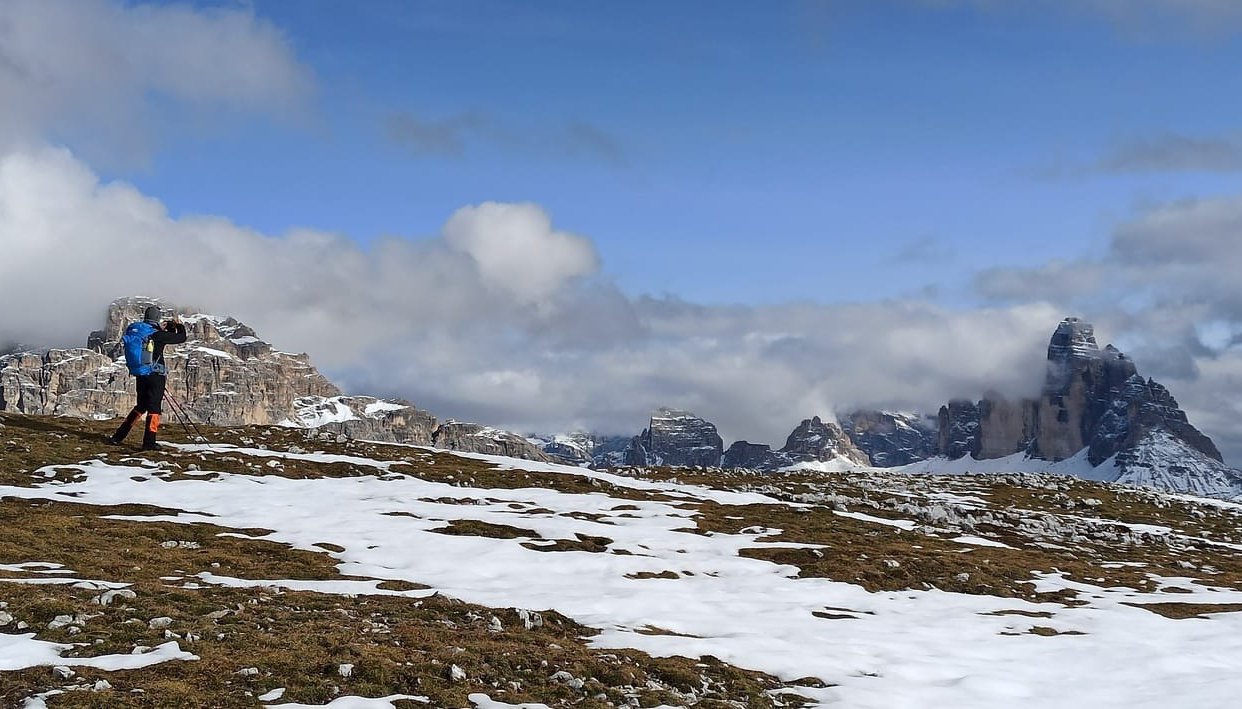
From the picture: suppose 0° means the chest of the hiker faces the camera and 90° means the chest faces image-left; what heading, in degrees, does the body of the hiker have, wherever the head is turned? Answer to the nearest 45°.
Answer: approximately 225°
